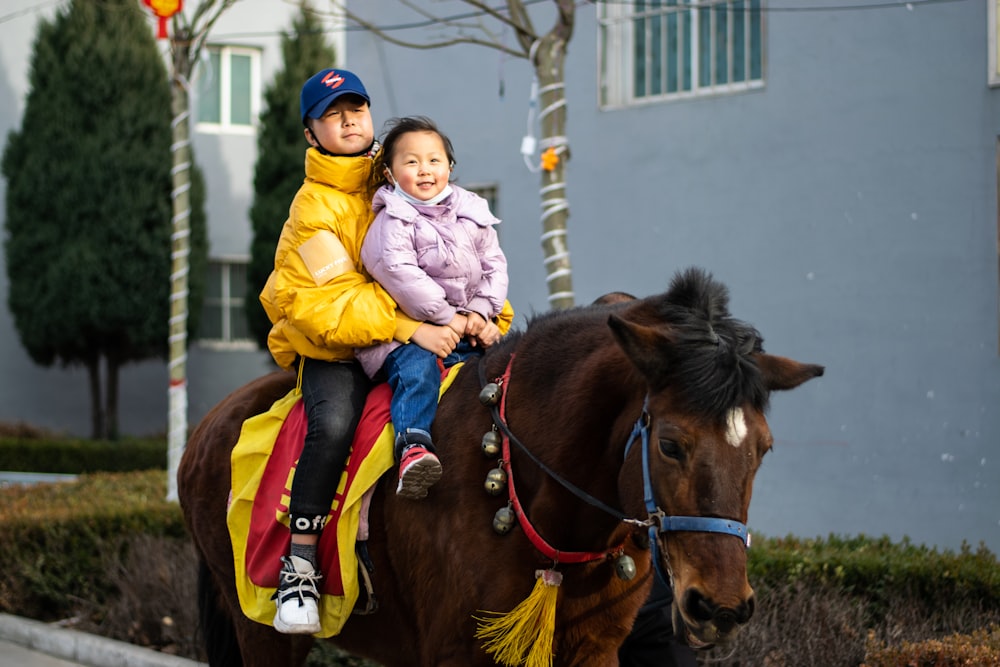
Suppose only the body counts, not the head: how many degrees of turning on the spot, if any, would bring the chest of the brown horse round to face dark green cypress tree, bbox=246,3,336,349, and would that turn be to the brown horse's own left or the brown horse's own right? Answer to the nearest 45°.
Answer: approximately 135° to the brown horse's own left

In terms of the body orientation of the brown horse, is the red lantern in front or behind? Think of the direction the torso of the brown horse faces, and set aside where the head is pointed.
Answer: behind

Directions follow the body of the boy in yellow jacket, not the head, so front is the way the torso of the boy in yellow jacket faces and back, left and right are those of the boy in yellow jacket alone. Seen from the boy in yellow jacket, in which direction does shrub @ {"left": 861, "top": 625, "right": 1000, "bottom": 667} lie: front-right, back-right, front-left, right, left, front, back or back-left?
front-left

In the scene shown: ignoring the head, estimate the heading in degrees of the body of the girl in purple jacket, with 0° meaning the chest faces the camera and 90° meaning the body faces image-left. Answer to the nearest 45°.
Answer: approximately 315°

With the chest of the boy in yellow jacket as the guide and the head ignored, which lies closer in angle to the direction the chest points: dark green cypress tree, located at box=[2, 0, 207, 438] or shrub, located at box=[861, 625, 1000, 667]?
the shrub

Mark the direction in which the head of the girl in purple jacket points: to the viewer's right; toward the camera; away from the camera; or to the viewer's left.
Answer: toward the camera

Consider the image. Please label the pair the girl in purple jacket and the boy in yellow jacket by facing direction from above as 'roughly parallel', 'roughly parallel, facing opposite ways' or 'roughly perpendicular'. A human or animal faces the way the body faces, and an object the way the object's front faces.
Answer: roughly parallel

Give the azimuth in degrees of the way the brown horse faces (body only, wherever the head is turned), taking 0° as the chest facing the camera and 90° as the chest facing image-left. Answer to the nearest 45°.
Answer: approximately 315°
